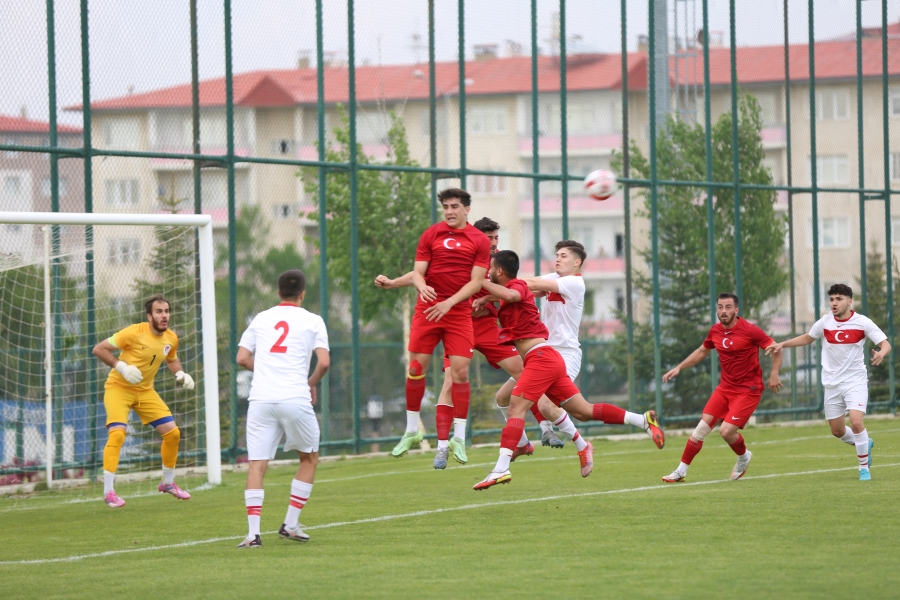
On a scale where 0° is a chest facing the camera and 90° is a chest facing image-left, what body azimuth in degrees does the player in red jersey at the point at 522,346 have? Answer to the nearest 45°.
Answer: approximately 90°

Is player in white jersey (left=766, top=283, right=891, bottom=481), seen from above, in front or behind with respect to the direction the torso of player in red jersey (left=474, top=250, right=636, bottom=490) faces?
behind

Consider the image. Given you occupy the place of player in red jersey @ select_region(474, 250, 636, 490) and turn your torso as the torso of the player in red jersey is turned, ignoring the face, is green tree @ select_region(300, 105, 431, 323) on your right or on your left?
on your right

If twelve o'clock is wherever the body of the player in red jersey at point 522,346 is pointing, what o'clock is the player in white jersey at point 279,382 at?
The player in white jersey is roughly at 10 o'clock from the player in red jersey.

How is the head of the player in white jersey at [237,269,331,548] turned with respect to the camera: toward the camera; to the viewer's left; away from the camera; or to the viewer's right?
away from the camera

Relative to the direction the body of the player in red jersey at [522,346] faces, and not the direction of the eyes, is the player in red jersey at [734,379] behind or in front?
behind

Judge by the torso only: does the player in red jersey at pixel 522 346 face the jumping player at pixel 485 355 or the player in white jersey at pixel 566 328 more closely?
the jumping player

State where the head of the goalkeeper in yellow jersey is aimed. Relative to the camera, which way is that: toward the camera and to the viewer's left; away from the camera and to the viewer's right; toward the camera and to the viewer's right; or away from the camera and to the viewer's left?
toward the camera and to the viewer's right
